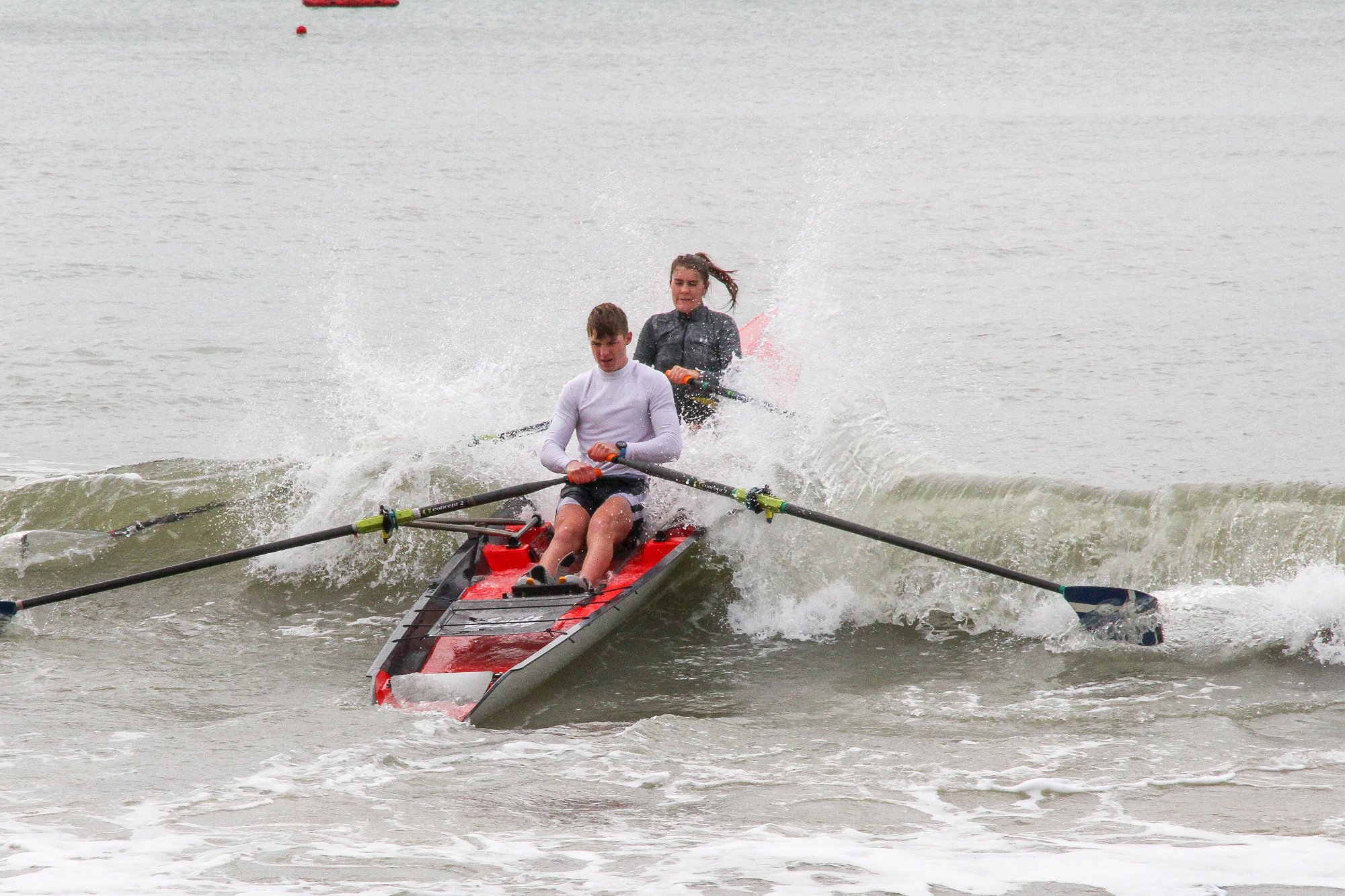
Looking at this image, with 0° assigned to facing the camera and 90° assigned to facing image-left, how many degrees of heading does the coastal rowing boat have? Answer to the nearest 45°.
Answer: approximately 225°

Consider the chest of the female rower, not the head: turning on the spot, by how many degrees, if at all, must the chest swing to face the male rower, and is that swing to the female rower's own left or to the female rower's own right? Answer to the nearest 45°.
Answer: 0° — they already face them

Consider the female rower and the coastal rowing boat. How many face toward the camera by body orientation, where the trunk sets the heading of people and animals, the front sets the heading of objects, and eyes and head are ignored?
1

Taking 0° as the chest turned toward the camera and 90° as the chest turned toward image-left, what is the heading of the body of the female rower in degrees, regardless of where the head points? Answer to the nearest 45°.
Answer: approximately 0°
